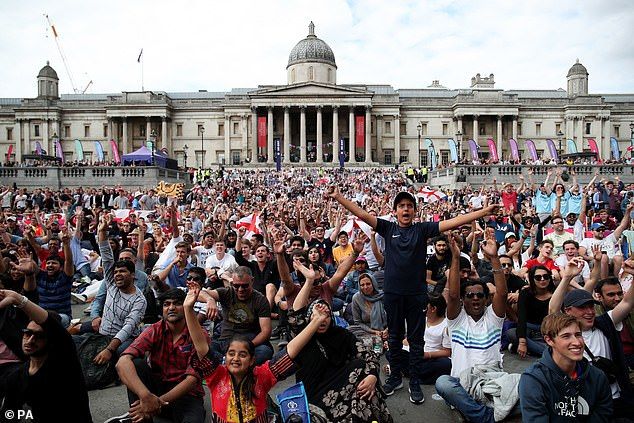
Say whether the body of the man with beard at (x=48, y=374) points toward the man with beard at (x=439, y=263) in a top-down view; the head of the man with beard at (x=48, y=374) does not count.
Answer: no

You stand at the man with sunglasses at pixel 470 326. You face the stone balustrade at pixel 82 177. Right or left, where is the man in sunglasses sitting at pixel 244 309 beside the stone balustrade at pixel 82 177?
left

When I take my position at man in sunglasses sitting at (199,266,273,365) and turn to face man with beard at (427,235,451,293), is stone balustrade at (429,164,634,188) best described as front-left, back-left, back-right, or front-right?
front-left

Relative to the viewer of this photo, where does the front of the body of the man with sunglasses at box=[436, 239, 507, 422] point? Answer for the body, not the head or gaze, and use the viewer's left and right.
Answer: facing the viewer

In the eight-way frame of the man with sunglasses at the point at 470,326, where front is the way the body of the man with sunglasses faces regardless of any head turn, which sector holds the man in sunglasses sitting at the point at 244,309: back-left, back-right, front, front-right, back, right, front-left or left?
right

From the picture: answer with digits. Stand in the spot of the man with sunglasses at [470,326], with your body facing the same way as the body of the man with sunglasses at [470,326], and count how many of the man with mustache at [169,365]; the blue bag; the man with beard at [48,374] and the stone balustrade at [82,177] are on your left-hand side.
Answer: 0

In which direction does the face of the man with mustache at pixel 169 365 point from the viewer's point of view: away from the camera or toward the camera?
toward the camera

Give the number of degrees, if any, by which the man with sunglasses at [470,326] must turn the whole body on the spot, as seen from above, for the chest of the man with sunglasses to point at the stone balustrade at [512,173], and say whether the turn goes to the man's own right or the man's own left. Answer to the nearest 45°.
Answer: approximately 180°

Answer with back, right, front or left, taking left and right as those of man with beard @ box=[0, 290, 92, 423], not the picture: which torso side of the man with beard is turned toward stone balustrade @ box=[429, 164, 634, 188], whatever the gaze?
back

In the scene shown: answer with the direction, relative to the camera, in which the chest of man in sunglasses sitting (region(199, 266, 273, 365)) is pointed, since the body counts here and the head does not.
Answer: toward the camera

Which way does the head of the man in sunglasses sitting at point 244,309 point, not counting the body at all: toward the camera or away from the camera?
toward the camera

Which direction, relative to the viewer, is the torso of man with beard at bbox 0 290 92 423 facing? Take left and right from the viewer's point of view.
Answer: facing the viewer and to the left of the viewer

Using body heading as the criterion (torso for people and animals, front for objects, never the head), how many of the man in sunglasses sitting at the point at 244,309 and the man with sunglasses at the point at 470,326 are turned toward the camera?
2

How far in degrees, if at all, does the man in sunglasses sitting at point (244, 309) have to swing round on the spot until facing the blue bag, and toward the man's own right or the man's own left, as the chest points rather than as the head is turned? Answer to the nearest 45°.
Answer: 0° — they already face it

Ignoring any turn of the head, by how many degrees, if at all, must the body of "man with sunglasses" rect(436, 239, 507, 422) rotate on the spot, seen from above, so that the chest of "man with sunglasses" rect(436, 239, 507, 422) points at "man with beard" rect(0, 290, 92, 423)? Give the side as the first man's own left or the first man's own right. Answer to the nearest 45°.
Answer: approximately 45° to the first man's own right

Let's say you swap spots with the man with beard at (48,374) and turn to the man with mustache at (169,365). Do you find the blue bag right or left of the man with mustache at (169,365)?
right

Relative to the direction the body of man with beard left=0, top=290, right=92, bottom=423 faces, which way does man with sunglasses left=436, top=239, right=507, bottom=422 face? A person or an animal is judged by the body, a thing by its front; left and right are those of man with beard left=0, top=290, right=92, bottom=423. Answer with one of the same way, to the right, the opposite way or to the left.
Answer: the same way

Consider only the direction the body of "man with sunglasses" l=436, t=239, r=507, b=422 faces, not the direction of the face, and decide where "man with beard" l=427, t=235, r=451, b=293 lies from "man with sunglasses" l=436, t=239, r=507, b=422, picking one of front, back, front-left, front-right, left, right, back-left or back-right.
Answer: back
